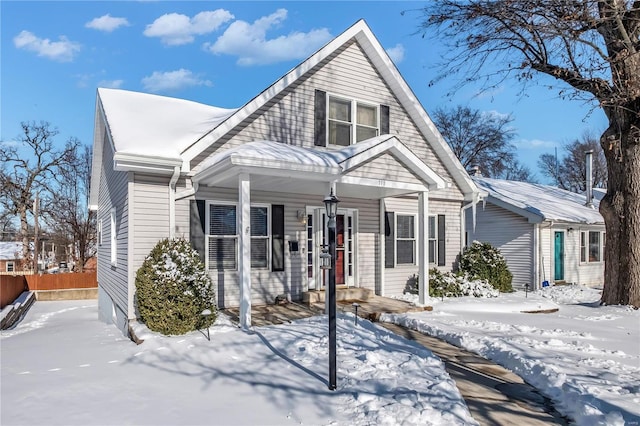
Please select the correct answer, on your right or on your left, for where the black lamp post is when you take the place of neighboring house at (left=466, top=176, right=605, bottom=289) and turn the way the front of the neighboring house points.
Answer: on your right

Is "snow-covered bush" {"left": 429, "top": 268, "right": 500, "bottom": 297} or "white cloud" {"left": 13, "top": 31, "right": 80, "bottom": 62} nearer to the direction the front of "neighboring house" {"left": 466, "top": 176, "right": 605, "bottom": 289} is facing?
the snow-covered bush

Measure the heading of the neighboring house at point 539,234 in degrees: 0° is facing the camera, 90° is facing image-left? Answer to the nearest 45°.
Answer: approximately 315°

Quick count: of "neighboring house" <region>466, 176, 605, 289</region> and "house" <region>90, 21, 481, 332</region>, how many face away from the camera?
0

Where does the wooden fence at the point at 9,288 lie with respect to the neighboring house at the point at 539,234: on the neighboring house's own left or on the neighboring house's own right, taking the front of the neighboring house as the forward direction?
on the neighboring house's own right

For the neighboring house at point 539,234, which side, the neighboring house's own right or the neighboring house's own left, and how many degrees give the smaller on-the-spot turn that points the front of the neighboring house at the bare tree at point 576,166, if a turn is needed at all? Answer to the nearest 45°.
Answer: approximately 135° to the neighboring house's own left

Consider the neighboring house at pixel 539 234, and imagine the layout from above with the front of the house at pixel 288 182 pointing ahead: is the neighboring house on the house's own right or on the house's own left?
on the house's own left

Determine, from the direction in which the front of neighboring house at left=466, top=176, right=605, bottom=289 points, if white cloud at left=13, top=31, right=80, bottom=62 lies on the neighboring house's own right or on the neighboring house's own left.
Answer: on the neighboring house's own right
